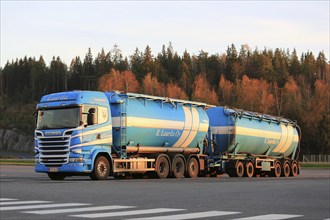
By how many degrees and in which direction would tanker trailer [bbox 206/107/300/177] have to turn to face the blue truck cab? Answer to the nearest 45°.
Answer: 0° — it already faces it

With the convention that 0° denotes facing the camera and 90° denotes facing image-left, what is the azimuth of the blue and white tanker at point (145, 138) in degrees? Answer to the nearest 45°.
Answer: approximately 45°

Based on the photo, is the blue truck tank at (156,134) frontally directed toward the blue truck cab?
yes

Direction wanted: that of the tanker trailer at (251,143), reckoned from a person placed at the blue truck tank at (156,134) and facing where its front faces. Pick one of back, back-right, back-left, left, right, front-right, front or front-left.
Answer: back
